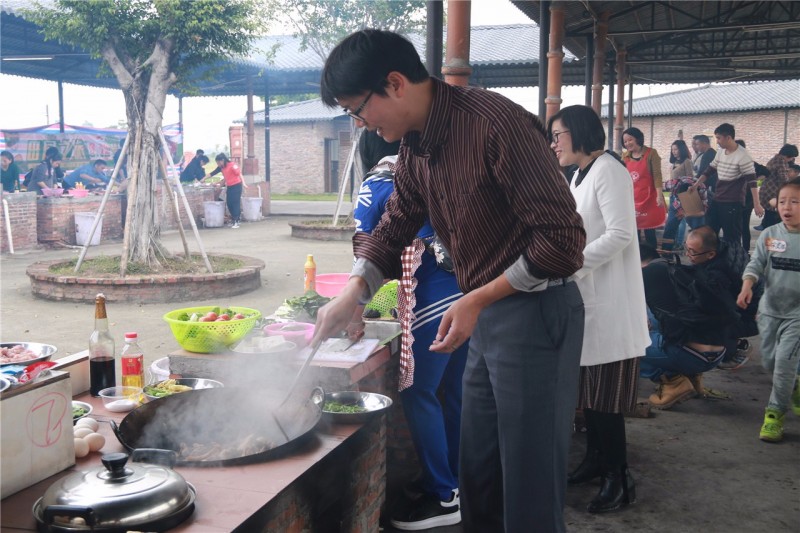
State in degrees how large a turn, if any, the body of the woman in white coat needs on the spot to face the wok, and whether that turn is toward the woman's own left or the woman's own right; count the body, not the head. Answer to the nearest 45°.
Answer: approximately 45° to the woman's own left

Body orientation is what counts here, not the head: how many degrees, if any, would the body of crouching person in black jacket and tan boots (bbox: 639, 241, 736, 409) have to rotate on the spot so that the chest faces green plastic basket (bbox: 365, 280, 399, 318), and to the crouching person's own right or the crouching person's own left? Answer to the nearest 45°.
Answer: approximately 45° to the crouching person's own left

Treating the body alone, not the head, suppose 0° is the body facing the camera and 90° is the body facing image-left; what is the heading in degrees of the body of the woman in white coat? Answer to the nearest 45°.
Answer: approximately 90°

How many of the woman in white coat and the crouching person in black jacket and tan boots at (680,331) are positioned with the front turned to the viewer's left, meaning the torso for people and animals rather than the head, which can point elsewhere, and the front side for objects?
2

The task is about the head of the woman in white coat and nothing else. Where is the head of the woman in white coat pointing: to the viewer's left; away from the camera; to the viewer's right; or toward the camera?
to the viewer's left

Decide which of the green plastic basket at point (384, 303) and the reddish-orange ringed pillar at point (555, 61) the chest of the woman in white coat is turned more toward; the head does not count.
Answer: the green plastic basket

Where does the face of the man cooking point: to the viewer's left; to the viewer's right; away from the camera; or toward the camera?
to the viewer's left

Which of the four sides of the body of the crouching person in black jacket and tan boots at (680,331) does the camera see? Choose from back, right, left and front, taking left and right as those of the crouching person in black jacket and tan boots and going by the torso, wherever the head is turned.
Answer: left

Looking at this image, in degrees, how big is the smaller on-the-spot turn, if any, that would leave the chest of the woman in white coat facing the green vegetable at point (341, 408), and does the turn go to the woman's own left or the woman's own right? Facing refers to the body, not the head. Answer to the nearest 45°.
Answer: approximately 45° to the woman's own left
